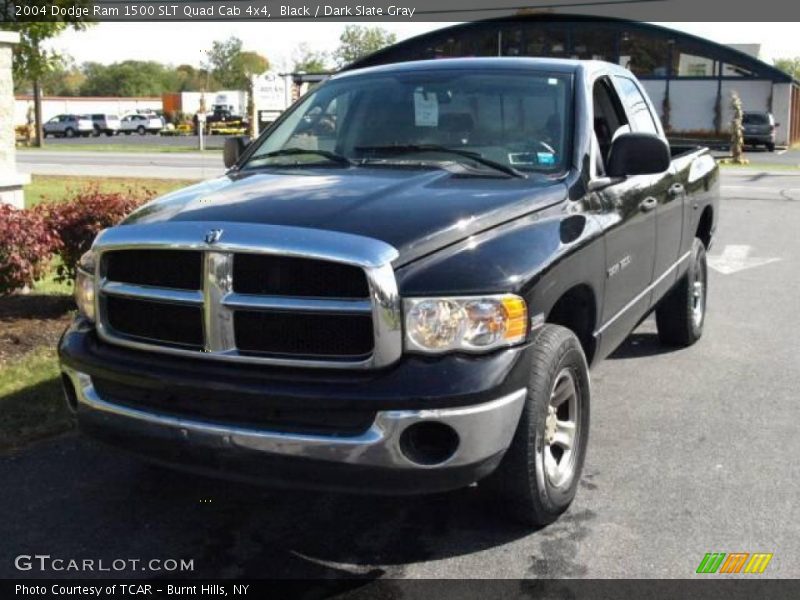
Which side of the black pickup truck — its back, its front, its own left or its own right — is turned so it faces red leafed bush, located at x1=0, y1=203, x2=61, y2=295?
right

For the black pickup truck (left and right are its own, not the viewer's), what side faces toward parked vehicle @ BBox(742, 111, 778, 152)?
back

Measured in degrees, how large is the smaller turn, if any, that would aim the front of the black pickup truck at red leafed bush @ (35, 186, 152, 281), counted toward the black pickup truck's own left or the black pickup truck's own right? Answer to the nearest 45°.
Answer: approximately 90° to the black pickup truck's own right

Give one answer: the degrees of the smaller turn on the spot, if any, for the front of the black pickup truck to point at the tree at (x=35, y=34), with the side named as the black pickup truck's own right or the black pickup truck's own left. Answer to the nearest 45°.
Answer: approximately 90° to the black pickup truck's own right

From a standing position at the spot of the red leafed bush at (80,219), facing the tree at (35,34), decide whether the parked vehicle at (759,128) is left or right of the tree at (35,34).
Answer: right

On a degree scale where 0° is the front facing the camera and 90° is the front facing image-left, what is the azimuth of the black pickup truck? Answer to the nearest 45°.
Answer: approximately 45°
